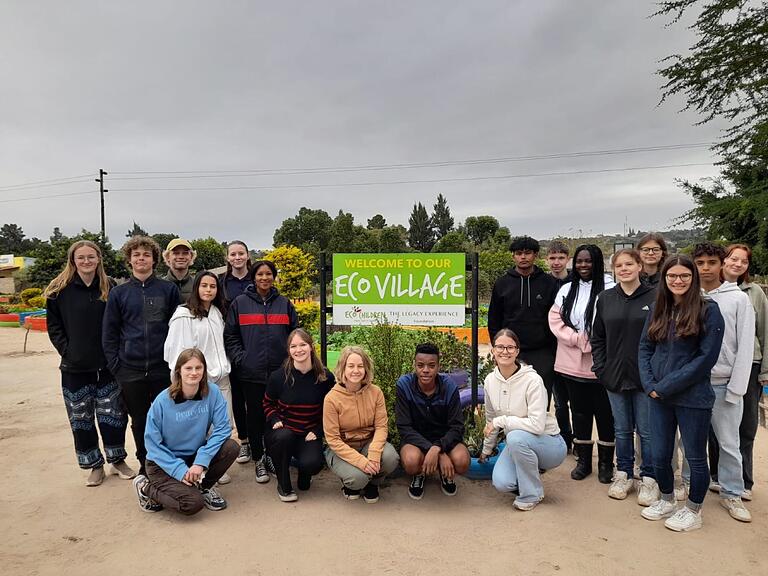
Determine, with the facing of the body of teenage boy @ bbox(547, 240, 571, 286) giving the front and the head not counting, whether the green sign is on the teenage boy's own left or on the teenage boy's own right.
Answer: on the teenage boy's own right

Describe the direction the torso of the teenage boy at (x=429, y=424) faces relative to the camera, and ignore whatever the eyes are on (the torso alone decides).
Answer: toward the camera

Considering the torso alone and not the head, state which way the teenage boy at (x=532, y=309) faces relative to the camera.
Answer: toward the camera

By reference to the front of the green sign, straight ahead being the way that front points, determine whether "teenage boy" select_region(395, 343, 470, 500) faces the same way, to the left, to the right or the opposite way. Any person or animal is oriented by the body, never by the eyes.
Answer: the same way

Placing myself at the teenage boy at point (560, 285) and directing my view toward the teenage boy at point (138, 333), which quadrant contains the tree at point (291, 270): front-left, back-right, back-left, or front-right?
front-right

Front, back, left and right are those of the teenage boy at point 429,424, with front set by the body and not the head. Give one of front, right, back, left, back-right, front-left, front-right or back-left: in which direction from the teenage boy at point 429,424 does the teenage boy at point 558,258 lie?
back-left

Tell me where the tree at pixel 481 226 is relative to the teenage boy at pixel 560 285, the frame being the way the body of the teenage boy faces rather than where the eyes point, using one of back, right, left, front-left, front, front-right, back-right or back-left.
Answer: back

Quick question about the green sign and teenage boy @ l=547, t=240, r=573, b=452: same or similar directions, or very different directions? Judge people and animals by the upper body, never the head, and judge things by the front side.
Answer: same or similar directions

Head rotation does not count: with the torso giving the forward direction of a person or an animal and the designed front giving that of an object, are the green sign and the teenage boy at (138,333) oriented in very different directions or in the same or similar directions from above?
same or similar directions

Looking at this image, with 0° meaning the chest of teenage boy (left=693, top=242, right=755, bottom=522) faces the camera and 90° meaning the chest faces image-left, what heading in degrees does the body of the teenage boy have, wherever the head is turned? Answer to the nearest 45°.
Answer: approximately 0°

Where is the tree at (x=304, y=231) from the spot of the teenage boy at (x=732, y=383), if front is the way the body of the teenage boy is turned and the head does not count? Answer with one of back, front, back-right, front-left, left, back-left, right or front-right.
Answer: back-right

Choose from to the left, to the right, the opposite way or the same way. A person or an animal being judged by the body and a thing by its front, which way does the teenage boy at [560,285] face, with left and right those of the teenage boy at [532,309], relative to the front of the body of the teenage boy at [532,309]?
the same way

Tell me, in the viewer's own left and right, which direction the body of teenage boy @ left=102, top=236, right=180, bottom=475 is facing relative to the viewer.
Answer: facing the viewer

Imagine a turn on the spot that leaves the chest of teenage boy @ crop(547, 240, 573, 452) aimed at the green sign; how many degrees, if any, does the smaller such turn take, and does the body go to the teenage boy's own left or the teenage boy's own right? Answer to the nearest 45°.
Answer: approximately 90° to the teenage boy's own right

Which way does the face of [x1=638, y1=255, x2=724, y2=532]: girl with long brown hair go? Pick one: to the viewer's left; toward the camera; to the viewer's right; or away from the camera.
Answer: toward the camera

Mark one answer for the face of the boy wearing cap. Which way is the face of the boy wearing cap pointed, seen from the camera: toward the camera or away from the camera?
toward the camera

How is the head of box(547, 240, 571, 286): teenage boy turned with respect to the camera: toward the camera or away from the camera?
toward the camera

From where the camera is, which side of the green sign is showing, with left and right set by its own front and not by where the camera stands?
front
